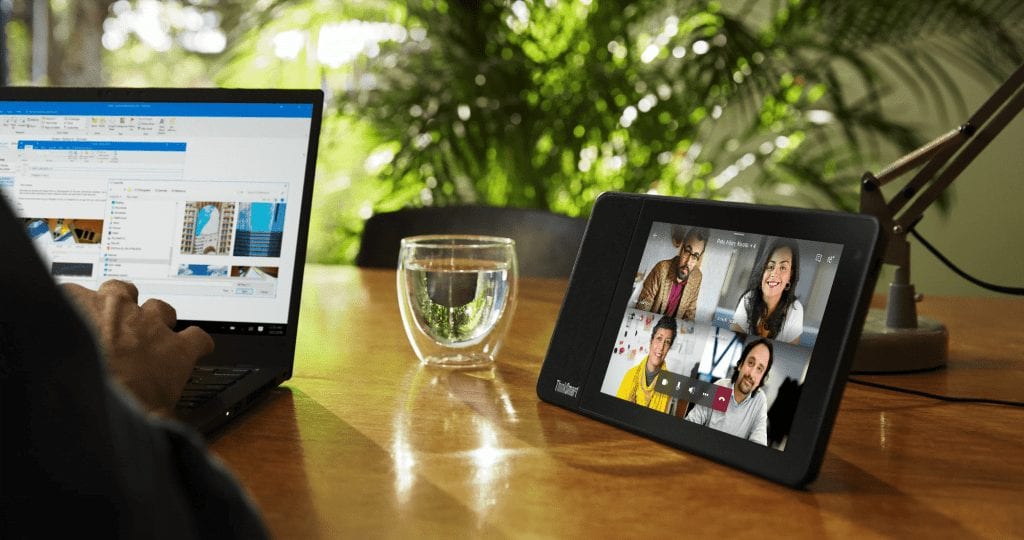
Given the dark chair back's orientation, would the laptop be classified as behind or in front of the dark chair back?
in front

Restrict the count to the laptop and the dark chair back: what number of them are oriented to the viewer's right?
0

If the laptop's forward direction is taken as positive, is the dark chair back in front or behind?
behind

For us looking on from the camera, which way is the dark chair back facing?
facing the viewer

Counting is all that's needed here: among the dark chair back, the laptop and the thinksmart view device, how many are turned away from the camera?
0

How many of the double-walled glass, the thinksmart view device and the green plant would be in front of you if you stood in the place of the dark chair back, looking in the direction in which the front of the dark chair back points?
2

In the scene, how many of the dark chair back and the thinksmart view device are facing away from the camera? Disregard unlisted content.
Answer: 0

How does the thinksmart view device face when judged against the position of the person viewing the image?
facing the viewer and to the left of the viewer

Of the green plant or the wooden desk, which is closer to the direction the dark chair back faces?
the wooden desk

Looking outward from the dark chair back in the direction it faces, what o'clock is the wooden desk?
The wooden desk is roughly at 12 o'clock from the dark chair back.

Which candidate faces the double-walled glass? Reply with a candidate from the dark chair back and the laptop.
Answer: the dark chair back

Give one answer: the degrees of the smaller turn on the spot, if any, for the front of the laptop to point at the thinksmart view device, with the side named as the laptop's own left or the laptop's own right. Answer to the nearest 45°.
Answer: approximately 90° to the laptop's own left

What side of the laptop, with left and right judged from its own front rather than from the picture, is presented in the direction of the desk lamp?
left
